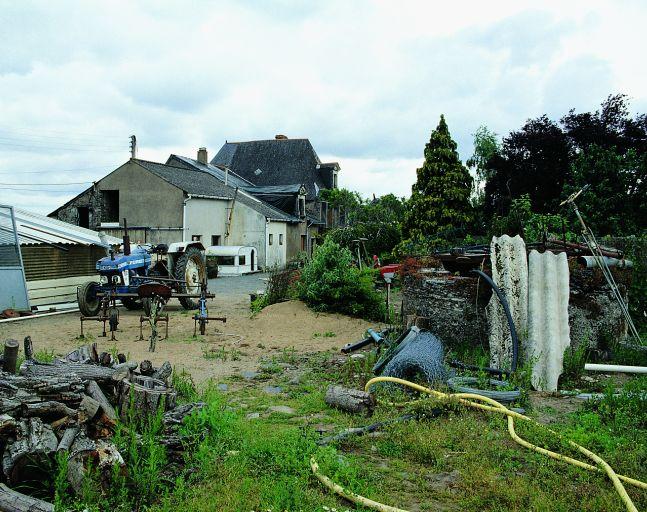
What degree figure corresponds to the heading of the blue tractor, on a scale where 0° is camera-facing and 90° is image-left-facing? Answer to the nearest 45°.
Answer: approximately 45°

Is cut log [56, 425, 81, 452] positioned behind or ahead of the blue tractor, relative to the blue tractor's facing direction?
ahead

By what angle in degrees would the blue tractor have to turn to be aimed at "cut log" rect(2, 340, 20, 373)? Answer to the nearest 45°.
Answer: approximately 45° to its left

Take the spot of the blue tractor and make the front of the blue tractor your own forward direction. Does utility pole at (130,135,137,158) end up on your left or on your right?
on your right

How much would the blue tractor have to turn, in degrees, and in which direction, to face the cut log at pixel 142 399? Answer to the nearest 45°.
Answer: approximately 45° to its left

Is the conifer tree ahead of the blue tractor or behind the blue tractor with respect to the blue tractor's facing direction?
behind

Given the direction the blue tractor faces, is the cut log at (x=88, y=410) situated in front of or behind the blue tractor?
in front

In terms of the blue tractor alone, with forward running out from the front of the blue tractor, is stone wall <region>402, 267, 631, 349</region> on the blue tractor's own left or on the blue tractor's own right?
on the blue tractor's own left

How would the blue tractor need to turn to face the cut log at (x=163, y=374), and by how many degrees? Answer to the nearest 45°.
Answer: approximately 45° to its left

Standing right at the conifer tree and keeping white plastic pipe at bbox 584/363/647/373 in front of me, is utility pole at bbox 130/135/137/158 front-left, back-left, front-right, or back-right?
back-right

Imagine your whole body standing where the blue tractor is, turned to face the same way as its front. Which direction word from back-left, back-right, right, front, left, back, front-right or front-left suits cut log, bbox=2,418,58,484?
front-left
